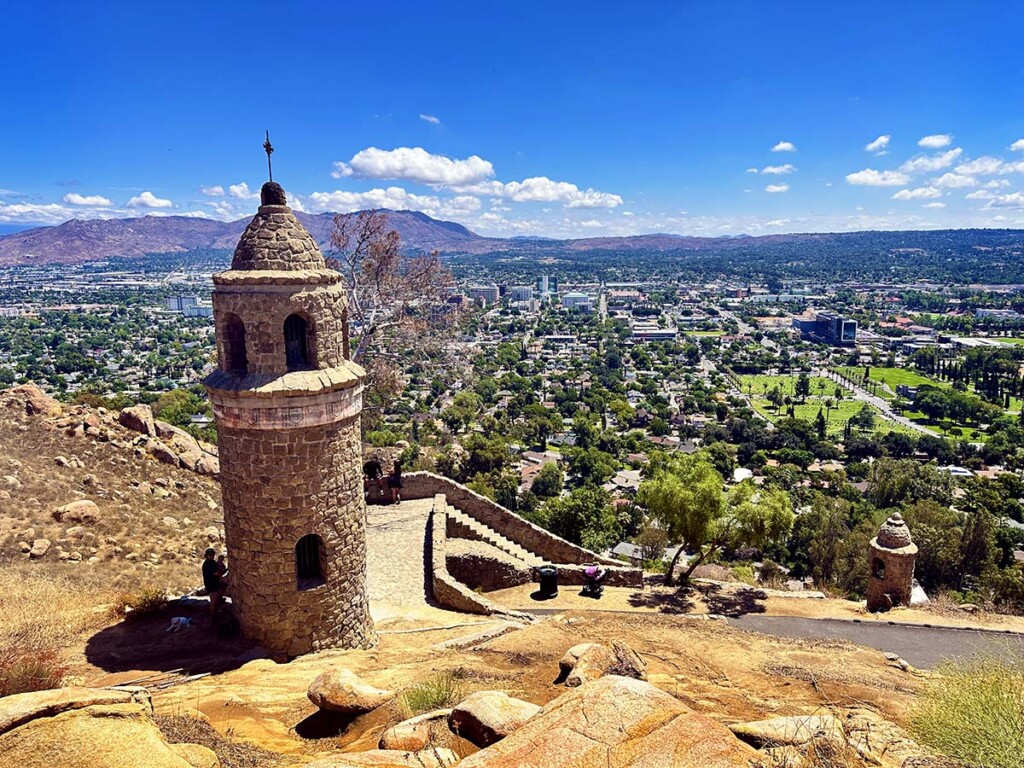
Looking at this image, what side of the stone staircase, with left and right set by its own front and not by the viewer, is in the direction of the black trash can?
front

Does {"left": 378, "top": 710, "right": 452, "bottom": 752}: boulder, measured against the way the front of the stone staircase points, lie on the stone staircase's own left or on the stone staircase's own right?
on the stone staircase's own right

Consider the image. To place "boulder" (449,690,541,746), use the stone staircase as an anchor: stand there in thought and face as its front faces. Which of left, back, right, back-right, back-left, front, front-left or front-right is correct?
front-right

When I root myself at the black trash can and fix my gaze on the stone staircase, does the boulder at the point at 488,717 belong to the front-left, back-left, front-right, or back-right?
back-left

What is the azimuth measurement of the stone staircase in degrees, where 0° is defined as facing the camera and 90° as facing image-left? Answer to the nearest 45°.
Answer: approximately 315°

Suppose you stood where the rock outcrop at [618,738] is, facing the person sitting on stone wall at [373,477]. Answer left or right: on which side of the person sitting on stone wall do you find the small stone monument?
right

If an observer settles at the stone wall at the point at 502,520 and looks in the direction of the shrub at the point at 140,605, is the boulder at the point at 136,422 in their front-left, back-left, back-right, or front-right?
front-right

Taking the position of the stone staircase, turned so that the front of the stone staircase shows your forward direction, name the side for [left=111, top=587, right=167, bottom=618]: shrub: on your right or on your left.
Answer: on your right

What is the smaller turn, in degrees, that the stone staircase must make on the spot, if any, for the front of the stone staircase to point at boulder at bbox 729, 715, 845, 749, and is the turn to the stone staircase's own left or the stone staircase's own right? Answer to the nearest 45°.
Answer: approximately 45° to the stone staircase's own right

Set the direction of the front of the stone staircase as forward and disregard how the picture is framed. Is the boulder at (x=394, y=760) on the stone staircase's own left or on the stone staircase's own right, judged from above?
on the stone staircase's own right

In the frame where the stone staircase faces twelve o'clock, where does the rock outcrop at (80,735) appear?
The rock outcrop is roughly at 2 o'clock from the stone staircase.

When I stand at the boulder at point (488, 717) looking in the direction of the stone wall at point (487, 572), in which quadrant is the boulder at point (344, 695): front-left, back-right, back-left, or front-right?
front-left

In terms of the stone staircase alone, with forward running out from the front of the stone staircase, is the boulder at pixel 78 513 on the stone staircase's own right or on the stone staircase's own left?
on the stone staircase's own right

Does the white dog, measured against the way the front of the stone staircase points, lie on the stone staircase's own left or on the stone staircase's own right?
on the stone staircase's own right

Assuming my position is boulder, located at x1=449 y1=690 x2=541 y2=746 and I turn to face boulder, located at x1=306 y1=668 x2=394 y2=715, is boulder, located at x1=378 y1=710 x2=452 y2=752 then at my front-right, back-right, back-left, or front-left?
front-left

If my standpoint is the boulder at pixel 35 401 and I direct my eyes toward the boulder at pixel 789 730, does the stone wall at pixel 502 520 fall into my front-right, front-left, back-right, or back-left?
front-left
